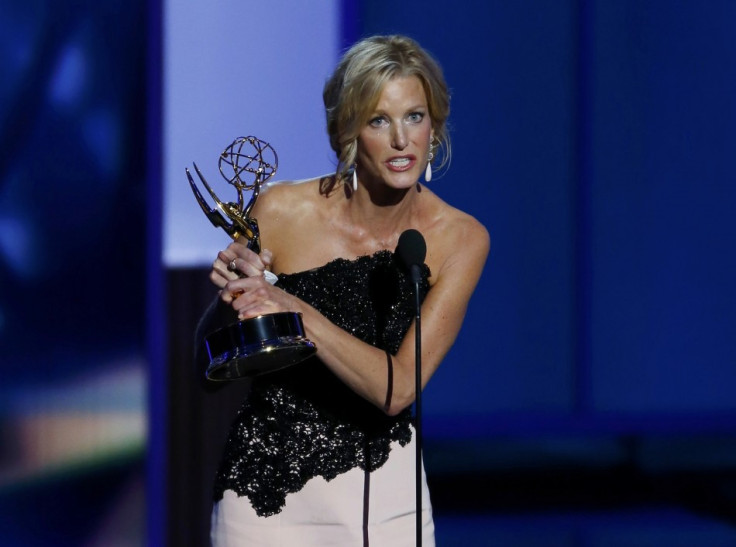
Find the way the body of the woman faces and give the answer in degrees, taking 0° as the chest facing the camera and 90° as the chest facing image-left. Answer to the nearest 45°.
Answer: approximately 0°
